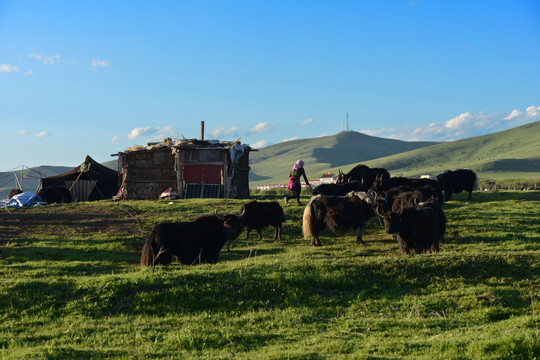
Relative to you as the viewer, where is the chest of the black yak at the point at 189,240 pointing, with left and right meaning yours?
facing to the right of the viewer

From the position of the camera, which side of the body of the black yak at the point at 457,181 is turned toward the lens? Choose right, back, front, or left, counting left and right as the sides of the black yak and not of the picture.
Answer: left

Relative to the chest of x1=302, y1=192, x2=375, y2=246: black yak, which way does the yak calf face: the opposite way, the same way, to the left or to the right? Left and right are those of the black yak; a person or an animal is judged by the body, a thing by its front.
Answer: the opposite way

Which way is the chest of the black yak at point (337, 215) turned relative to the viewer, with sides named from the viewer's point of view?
facing to the right of the viewer

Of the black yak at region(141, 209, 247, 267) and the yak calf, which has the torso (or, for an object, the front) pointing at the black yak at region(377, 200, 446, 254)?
the black yak at region(141, 209, 247, 267)

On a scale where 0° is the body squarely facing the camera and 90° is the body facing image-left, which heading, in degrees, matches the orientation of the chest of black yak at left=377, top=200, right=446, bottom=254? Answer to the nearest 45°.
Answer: approximately 45°

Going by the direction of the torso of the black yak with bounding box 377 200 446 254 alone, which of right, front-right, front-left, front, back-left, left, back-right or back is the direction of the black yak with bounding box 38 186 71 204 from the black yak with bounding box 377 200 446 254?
right

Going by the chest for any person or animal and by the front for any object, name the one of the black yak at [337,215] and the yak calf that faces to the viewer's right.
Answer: the black yak

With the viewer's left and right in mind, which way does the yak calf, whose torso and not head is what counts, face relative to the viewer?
facing to the left of the viewer

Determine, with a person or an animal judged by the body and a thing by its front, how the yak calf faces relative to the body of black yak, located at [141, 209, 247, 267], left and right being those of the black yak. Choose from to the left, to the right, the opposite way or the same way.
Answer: the opposite way

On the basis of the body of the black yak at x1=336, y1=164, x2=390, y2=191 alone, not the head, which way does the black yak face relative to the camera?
to the viewer's left

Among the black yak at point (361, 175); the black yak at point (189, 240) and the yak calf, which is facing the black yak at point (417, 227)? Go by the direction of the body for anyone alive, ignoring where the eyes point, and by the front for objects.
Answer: the black yak at point (189, 240)
